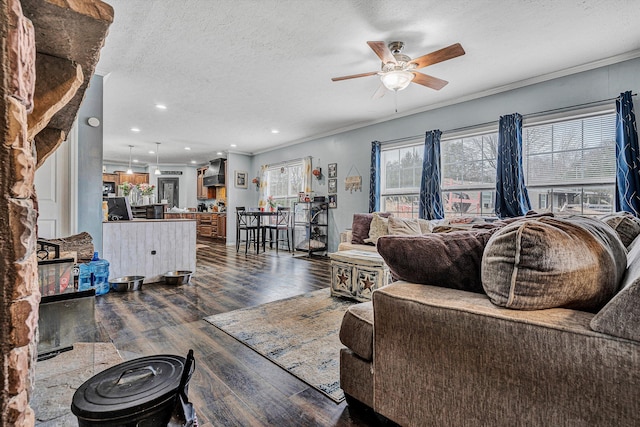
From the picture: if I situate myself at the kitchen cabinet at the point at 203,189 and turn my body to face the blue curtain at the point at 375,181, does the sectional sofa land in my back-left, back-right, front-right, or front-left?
front-right

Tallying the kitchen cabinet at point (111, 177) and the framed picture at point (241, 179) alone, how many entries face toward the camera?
2

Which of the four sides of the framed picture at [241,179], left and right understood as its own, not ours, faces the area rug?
front

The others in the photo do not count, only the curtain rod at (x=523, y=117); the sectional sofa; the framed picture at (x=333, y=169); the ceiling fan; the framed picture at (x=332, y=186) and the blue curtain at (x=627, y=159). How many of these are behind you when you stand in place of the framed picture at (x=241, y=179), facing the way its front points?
0

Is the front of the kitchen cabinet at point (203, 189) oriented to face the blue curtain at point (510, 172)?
no

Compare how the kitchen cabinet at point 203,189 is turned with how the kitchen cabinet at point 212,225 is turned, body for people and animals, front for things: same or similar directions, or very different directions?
same or similar directions

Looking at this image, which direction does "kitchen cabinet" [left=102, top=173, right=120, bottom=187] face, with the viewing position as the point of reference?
facing the viewer

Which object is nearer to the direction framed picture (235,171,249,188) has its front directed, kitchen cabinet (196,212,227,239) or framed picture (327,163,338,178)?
the framed picture

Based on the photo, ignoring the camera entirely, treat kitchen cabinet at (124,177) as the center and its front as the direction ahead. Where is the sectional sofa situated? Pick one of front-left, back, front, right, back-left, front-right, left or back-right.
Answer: front

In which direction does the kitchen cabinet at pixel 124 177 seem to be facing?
toward the camera

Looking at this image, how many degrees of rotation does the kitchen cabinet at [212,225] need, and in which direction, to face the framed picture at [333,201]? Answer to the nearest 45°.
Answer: approximately 90° to its left

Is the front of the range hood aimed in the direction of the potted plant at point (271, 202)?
no

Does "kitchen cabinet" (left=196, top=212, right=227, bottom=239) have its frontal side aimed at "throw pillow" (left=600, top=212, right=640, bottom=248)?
no

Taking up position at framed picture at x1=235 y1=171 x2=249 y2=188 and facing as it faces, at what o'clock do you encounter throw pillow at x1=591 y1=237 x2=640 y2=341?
The throw pillow is roughly at 12 o'clock from the framed picture.

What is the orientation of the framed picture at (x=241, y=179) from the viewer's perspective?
toward the camera

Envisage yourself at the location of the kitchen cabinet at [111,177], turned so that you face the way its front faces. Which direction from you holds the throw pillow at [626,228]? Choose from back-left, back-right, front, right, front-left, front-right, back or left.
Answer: front

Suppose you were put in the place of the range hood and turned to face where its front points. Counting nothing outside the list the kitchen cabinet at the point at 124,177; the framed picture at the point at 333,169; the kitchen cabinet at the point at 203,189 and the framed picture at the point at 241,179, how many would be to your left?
2
